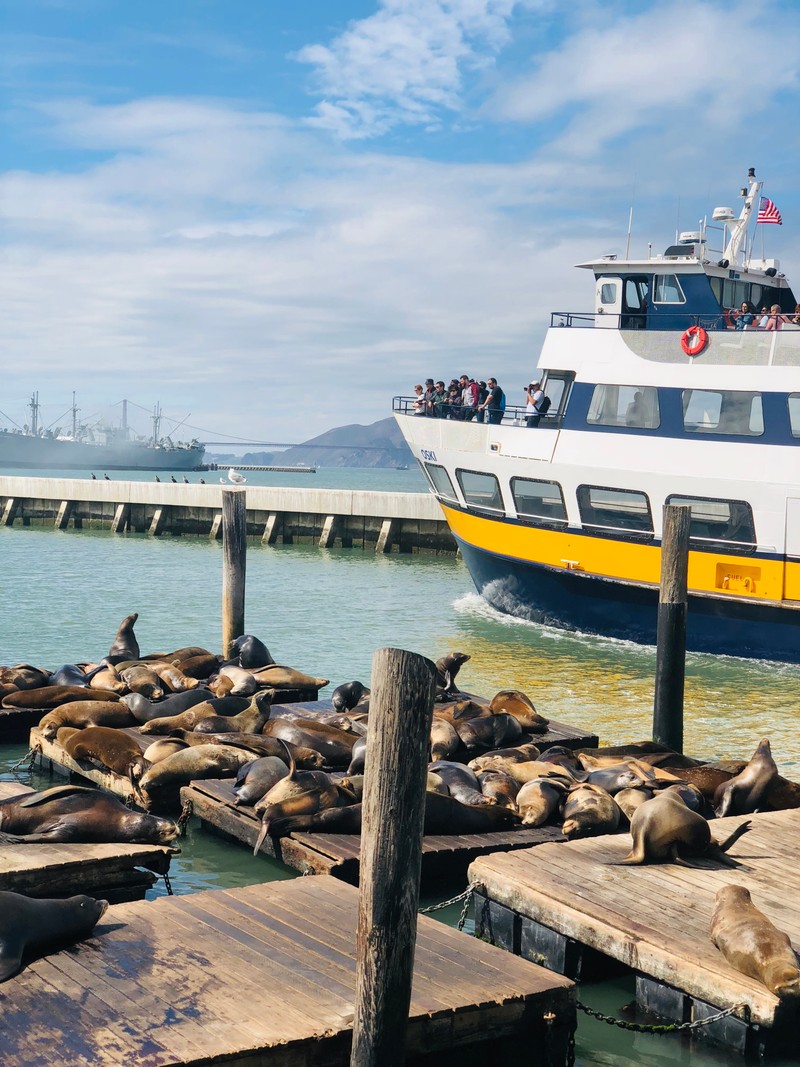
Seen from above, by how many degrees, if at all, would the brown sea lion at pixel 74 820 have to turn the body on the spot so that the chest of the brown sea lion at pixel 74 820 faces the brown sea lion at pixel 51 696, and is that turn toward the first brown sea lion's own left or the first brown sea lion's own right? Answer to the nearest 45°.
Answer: approximately 90° to the first brown sea lion's own left

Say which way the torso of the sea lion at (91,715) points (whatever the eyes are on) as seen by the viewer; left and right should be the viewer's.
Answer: facing to the left of the viewer

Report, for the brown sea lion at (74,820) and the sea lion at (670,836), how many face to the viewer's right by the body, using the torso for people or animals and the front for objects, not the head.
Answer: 1

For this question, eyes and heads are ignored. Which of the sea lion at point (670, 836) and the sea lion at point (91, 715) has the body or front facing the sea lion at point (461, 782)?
the sea lion at point (670, 836)

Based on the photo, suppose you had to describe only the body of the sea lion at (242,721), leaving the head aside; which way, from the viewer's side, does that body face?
to the viewer's right

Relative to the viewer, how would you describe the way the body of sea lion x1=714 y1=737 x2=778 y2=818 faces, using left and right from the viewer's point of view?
facing to the right of the viewer

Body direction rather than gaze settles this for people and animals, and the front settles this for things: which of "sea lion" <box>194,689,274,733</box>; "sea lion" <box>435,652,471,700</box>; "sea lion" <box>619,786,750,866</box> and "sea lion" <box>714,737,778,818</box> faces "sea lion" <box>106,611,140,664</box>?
"sea lion" <box>619,786,750,866</box>

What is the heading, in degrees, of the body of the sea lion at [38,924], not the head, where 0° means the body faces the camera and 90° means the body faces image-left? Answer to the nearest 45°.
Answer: approximately 270°

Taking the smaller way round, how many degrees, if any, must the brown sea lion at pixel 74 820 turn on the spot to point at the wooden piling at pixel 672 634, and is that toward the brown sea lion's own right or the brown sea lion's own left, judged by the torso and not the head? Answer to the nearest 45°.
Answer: approximately 45° to the brown sea lion's own left

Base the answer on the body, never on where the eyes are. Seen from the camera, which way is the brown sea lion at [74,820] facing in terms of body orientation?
to the viewer's right

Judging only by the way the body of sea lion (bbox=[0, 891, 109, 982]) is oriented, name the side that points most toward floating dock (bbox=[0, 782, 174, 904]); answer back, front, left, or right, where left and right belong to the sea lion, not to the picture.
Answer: left

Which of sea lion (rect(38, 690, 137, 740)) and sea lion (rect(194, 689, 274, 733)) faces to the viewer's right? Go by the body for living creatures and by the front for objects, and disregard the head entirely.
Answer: sea lion (rect(194, 689, 274, 733))

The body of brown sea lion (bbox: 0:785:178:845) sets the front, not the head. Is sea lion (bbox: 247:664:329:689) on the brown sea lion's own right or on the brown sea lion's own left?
on the brown sea lion's own left
